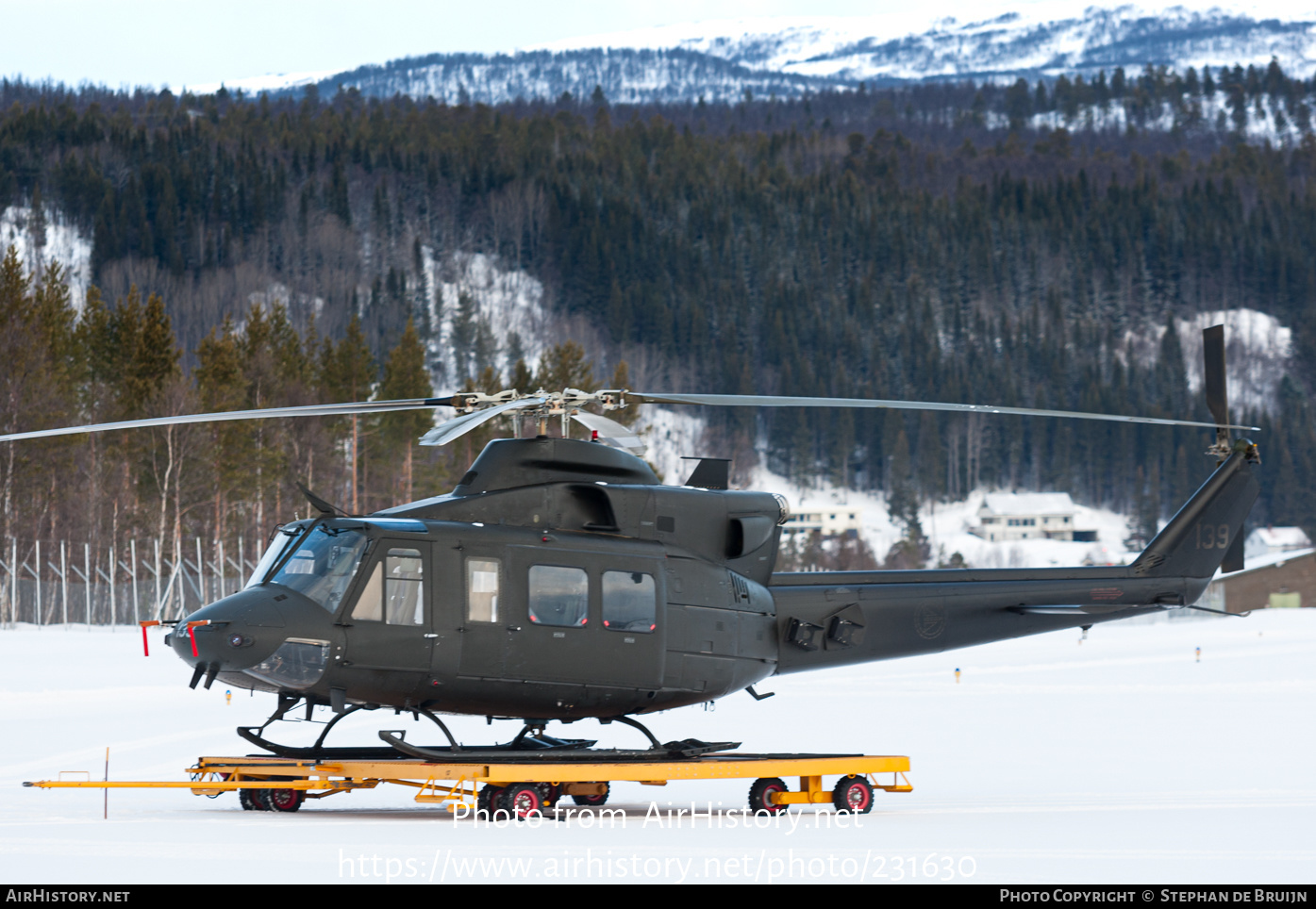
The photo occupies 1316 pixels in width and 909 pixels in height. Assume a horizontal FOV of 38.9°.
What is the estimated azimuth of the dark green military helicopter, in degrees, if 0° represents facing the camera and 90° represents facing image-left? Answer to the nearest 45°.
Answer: approximately 45°

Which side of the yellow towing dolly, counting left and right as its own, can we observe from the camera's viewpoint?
left
